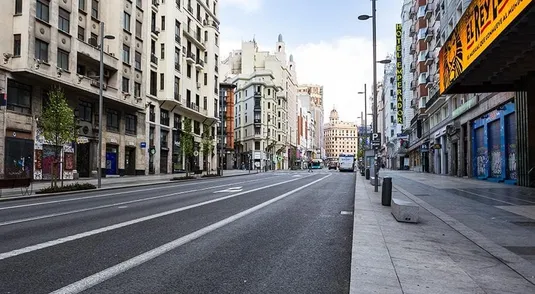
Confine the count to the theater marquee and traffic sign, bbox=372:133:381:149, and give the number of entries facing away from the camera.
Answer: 0

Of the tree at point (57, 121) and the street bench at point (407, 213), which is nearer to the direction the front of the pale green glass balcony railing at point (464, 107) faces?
the tree

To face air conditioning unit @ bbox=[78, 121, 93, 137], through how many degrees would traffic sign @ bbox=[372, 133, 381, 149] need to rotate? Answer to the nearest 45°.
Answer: approximately 90° to its right

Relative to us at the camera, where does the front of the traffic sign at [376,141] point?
facing the viewer

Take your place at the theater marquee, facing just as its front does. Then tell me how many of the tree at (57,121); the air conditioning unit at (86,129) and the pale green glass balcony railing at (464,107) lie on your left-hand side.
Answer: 0

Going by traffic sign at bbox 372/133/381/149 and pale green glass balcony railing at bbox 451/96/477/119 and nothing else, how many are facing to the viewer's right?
0

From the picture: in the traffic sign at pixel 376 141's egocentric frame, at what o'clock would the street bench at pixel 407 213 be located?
The street bench is roughly at 12 o'clock from the traffic sign.

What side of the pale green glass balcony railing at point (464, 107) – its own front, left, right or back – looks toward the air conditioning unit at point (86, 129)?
front

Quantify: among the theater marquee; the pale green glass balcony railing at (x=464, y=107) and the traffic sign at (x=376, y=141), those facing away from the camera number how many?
0

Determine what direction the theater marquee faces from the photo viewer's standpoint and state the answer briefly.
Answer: facing the viewer and to the left of the viewer

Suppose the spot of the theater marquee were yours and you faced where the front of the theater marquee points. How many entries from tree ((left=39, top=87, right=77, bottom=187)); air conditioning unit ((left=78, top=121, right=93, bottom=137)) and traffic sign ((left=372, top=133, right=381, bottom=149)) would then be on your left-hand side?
0

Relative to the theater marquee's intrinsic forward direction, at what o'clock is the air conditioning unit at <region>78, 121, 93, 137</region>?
The air conditioning unit is roughly at 2 o'clock from the theater marquee.

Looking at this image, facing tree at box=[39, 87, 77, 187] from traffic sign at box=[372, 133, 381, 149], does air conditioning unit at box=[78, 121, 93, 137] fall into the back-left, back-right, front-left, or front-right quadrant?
front-right

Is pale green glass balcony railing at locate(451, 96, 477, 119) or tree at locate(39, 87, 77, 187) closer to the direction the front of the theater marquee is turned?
the tree

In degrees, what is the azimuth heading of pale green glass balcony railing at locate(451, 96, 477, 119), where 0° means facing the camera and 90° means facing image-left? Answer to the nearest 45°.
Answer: approximately 45°

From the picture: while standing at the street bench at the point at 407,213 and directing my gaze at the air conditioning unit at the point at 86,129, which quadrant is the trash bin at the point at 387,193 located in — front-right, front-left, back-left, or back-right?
front-right

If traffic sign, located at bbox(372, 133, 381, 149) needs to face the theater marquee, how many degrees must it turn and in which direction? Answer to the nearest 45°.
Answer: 0° — it already faces it

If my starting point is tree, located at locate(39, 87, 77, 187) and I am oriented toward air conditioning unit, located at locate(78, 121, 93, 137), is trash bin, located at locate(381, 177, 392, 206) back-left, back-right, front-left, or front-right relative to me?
back-right

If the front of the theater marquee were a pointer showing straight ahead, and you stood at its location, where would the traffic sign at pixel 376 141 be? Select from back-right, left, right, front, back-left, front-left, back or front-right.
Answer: right

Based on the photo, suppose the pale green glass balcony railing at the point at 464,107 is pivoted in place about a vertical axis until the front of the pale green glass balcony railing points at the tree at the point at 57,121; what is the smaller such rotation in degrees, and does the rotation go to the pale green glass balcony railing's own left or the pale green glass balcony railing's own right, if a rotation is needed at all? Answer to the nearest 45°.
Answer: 0° — it already faces it
